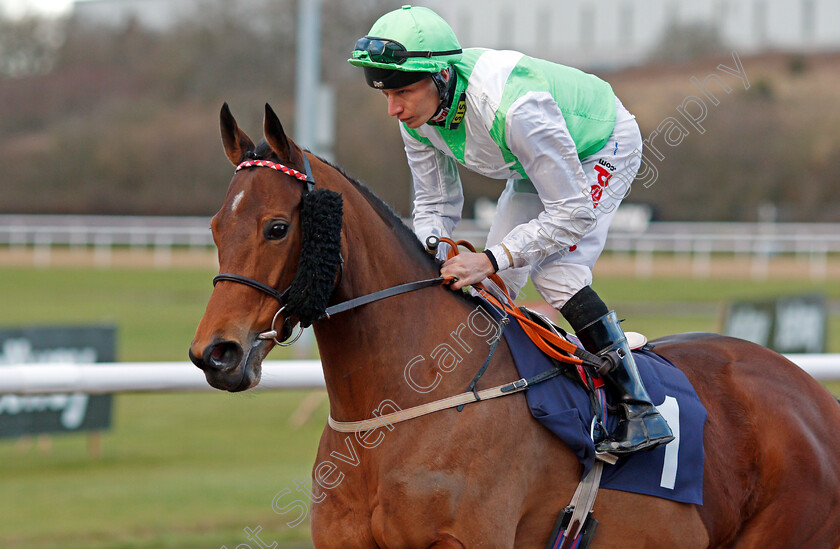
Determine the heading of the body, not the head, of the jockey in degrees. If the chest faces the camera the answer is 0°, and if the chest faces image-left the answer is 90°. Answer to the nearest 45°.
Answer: approximately 45°
